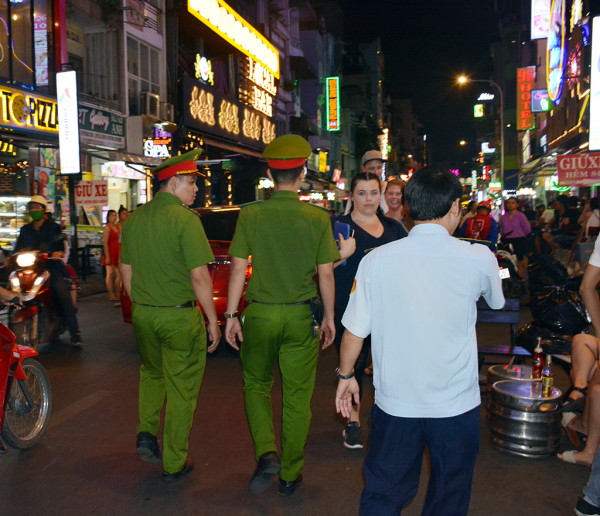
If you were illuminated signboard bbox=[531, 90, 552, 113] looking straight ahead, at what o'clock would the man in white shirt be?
The man in white shirt is roughly at 12 o'clock from the illuminated signboard.

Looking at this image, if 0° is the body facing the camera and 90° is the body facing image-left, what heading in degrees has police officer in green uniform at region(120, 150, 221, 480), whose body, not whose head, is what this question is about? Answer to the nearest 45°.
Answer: approximately 225°

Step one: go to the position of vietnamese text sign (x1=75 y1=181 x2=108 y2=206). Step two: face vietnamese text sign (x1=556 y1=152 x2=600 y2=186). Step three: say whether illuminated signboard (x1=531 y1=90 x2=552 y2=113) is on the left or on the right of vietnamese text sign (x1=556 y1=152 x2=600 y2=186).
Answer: left

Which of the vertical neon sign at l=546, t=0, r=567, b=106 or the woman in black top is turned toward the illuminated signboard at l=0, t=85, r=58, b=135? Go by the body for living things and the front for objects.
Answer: the vertical neon sign

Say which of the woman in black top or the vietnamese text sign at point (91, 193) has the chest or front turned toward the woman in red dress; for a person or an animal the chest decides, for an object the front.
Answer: the vietnamese text sign

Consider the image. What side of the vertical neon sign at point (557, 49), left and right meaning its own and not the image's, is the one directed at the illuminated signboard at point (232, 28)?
front

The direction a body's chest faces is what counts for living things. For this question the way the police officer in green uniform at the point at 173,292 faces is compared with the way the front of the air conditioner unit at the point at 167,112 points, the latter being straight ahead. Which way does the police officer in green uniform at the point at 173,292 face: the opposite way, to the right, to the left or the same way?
to the left

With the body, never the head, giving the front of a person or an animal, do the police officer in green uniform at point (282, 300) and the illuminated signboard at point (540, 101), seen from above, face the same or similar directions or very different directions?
very different directions

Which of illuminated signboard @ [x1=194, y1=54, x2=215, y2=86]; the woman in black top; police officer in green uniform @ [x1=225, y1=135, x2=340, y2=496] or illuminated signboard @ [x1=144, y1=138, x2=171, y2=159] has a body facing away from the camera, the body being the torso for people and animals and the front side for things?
the police officer in green uniform

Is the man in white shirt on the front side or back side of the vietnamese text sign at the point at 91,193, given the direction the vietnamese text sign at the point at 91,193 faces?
on the front side

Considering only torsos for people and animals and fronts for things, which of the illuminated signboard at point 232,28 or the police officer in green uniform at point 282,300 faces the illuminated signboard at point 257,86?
the police officer in green uniform

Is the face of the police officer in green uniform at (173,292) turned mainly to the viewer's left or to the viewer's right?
to the viewer's right
